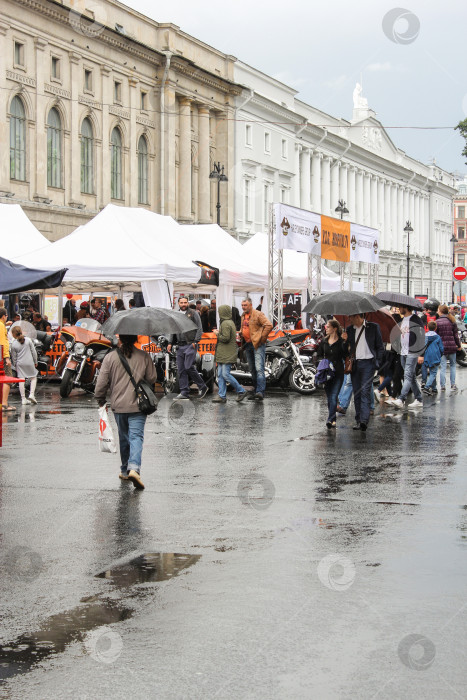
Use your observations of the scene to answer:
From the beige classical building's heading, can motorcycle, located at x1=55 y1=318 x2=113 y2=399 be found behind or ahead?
ahead

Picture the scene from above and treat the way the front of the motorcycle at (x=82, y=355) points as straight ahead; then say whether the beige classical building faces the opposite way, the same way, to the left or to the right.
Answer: to the left

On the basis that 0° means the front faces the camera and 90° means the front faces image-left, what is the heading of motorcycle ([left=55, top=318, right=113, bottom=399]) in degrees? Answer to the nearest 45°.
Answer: approximately 45°

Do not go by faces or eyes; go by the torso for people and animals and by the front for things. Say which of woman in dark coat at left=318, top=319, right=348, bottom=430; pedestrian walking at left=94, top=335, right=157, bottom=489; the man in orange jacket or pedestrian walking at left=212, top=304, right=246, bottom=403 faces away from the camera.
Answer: pedestrian walking at left=94, top=335, right=157, bottom=489

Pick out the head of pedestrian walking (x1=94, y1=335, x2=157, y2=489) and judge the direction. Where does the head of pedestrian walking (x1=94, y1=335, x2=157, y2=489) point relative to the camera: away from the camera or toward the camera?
away from the camera

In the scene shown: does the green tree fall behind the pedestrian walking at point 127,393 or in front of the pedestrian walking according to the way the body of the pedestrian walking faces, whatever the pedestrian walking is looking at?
in front

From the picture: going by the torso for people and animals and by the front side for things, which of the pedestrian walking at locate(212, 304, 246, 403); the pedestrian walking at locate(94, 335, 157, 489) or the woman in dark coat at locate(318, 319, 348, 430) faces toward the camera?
the woman in dark coat

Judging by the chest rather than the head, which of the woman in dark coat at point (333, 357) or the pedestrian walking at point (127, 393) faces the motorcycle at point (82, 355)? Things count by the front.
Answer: the pedestrian walking

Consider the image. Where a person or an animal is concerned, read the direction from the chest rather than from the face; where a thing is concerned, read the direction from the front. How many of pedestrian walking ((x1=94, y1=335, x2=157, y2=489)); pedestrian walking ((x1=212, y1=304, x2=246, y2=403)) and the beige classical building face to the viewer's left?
1

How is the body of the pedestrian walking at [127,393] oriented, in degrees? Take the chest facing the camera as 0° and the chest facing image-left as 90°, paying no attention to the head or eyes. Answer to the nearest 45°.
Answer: approximately 180°

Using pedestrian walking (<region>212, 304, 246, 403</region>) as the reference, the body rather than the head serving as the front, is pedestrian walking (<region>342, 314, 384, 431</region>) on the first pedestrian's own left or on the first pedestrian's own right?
on the first pedestrian's own left

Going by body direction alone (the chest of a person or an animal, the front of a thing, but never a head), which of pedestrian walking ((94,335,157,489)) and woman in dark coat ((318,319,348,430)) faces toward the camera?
the woman in dark coat

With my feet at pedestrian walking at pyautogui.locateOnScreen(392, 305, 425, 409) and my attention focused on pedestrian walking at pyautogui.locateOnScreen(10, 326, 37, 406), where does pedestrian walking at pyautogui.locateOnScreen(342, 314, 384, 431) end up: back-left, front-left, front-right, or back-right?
front-left

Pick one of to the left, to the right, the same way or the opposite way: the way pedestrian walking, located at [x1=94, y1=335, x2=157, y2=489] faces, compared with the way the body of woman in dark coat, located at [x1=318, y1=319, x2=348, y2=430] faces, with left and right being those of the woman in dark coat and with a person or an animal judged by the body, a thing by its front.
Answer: the opposite way

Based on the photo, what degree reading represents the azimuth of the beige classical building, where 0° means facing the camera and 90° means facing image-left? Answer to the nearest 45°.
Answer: approximately 315°

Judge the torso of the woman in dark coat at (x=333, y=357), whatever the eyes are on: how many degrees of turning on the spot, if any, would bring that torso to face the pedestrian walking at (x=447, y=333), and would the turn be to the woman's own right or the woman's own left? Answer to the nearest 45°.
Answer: approximately 180°

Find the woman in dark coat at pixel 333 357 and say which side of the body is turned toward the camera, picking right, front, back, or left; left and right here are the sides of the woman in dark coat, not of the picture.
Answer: front

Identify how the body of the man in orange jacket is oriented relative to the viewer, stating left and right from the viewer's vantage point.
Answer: facing the viewer and to the left of the viewer

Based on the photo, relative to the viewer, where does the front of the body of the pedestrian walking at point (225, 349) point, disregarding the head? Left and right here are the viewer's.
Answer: facing to the left of the viewer
